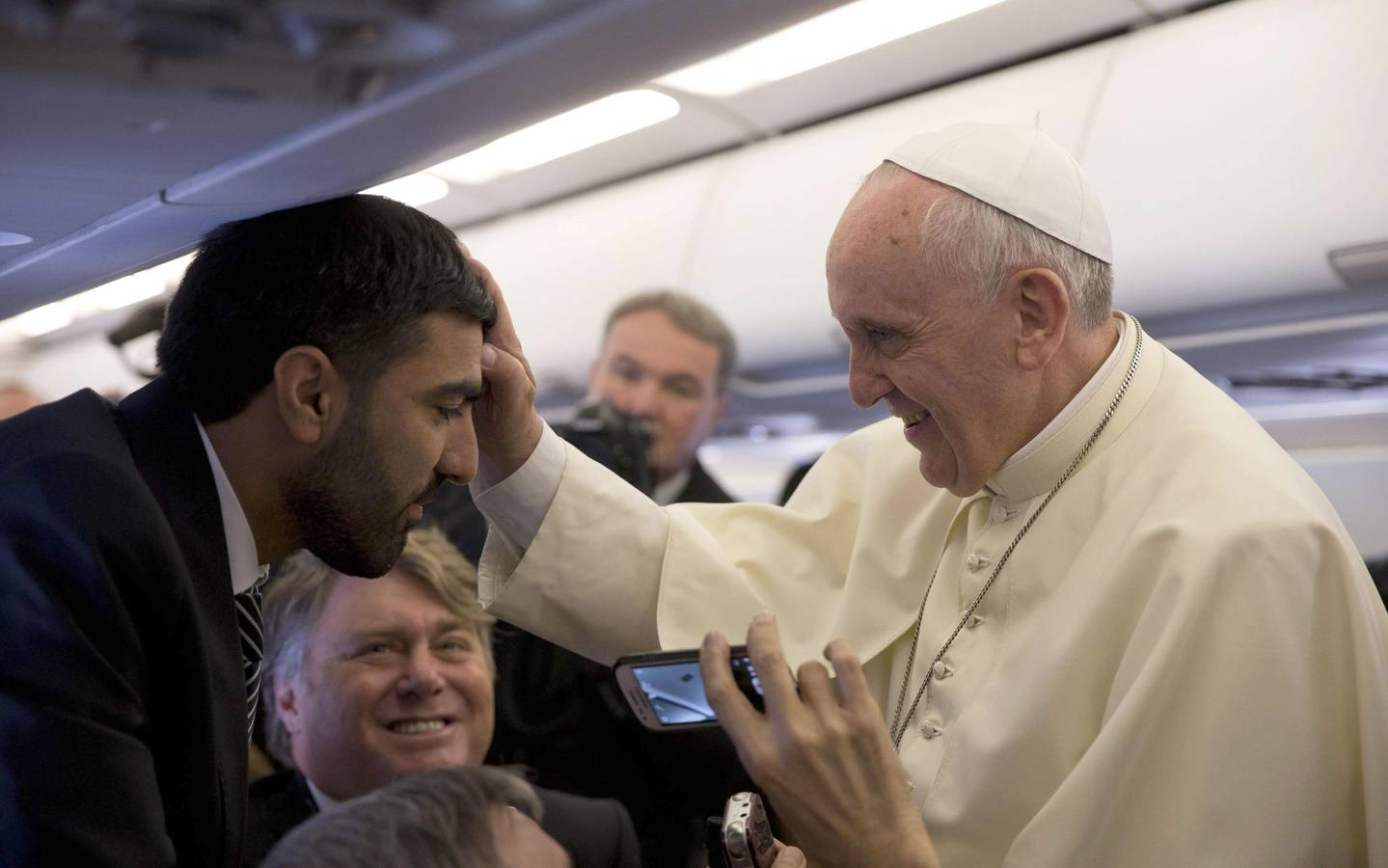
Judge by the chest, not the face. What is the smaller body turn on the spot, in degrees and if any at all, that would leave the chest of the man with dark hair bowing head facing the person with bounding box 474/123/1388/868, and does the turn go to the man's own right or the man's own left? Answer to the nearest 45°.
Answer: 0° — they already face them

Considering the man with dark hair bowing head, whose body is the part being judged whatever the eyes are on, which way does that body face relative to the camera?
to the viewer's right

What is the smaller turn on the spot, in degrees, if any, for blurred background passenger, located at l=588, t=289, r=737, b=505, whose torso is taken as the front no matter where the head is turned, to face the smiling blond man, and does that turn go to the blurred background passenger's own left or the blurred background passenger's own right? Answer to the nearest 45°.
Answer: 0° — they already face them

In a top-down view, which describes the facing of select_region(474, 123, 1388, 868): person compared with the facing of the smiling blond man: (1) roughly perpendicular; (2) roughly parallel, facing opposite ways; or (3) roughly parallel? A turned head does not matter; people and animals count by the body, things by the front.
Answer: roughly perpendicular

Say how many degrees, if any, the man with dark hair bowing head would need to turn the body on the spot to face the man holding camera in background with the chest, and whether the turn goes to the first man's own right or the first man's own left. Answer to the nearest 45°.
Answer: approximately 45° to the first man's own left

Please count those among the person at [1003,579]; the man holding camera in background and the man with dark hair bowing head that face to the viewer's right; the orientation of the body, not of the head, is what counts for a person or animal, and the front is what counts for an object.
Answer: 1

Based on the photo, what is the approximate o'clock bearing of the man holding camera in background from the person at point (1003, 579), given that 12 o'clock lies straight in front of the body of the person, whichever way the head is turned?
The man holding camera in background is roughly at 3 o'clock from the person.

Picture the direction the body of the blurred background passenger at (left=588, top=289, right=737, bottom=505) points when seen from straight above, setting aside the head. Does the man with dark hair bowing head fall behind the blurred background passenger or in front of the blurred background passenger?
in front

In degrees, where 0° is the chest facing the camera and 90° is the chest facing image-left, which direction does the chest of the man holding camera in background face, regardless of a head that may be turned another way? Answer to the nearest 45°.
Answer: approximately 45°

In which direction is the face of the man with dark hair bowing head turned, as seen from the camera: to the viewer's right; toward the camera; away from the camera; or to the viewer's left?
to the viewer's right

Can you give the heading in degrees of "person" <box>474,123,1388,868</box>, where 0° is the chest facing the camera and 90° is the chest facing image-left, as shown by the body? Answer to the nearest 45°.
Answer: approximately 45°

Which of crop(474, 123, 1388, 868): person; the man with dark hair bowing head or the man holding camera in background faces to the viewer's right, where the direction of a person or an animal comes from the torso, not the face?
the man with dark hair bowing head

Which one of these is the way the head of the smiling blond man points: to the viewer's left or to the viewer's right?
to the viewer's right
